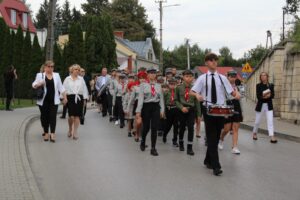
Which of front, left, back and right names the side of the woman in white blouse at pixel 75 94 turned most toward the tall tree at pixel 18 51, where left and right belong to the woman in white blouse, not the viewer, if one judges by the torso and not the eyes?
back

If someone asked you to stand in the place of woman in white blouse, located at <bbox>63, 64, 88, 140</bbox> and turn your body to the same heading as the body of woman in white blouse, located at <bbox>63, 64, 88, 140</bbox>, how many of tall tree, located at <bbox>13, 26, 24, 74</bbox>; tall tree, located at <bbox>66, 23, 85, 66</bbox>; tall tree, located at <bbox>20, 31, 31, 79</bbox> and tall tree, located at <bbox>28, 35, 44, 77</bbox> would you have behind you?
4

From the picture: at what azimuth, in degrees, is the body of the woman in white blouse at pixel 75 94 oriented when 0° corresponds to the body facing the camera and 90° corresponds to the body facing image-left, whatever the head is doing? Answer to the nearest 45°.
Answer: approximately 0°

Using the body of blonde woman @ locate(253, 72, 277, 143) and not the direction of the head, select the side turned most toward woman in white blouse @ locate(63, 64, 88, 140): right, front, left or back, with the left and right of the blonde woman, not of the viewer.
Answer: right

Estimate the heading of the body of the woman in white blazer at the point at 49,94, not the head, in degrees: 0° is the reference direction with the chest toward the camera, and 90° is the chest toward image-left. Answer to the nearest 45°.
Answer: approximately 0°

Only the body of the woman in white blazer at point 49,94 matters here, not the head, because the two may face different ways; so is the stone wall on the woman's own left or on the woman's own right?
on the woman's own left

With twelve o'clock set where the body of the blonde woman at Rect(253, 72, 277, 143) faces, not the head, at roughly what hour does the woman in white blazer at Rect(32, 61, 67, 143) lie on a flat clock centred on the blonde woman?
The woman in white blazer is roughly at 2 o'clock from the blonde woman.

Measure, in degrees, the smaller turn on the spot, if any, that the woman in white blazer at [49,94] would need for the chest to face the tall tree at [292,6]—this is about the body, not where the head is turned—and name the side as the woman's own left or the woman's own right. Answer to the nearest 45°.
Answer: approximately 135° to the woman's own left
